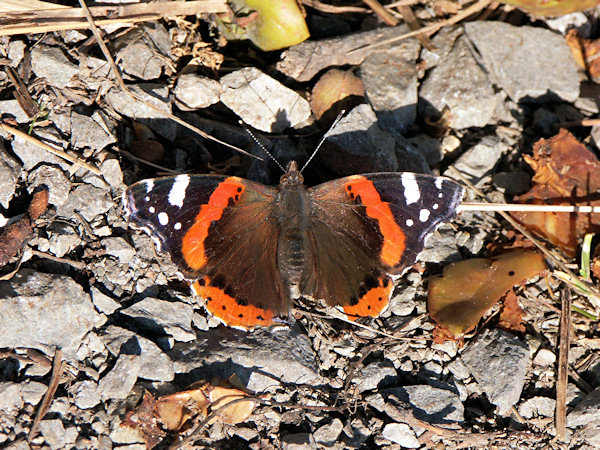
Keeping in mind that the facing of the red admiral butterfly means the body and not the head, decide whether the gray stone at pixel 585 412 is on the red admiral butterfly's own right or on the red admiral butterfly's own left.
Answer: on the red admiral butterfly's own right

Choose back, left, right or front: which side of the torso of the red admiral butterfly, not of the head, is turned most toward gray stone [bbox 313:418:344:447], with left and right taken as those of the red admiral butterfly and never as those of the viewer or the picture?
back

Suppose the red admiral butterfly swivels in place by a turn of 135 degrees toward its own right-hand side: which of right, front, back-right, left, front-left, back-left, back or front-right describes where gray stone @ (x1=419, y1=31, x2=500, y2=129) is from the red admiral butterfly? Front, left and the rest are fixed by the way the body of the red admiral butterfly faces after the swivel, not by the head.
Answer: left

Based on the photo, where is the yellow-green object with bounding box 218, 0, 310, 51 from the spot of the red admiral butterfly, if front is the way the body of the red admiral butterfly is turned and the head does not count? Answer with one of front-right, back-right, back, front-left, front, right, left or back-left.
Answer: front

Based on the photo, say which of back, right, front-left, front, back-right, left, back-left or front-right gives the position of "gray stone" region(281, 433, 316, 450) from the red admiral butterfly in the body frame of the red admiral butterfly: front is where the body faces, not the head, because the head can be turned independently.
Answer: back

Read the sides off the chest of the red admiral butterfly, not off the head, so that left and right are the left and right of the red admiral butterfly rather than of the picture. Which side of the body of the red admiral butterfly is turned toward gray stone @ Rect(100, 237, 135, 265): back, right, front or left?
left

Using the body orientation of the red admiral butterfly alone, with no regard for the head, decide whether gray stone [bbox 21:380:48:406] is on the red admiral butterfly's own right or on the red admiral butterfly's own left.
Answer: on the red admiral butterfly's own left

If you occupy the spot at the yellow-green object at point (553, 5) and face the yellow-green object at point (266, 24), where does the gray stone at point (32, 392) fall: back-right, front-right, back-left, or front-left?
front-left

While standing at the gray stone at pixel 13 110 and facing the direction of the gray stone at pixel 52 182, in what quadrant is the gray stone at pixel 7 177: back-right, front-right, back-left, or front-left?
front-right

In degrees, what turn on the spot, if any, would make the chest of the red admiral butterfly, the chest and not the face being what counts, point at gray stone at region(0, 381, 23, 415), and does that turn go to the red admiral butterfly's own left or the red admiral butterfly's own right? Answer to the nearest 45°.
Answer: approximately 135° to the red admiral butterfly's own left

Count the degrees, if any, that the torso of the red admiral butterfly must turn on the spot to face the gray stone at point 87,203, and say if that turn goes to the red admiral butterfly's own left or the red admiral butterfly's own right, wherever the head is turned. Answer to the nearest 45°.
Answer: approximately 90° to the red admiral butterfly's own left

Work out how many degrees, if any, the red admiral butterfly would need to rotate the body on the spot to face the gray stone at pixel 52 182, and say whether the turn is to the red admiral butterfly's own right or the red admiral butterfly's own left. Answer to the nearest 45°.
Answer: approximately 90° to the red admiral butterfly's own left

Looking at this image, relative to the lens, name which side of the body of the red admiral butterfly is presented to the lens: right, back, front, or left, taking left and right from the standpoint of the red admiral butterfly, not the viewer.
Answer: back
